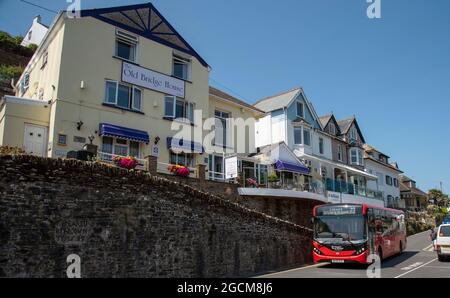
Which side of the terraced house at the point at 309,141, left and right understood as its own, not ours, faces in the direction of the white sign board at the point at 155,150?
right

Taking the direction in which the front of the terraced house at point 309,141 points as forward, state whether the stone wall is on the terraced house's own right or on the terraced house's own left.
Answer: on the terraced house's own right

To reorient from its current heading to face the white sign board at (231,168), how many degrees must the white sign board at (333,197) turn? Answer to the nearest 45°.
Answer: approximately 90° to its right

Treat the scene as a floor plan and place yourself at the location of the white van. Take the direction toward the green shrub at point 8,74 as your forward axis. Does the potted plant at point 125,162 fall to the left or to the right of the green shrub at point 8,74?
left

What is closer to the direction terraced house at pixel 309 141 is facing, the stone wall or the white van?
the white van

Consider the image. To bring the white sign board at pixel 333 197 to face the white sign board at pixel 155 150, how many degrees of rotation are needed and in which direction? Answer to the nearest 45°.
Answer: approximately 90° to its right

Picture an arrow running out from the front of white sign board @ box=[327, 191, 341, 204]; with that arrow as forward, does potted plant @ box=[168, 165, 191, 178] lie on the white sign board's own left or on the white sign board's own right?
on the white sign board's own right

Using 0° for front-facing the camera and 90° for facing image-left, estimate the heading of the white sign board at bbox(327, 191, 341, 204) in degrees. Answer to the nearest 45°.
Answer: approximately 315°

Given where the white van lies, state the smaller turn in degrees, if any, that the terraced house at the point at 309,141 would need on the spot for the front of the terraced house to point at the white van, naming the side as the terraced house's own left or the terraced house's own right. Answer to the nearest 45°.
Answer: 0° — it already faces it

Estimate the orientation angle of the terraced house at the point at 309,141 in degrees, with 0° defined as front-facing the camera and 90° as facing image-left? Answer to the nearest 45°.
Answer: approximately 315°

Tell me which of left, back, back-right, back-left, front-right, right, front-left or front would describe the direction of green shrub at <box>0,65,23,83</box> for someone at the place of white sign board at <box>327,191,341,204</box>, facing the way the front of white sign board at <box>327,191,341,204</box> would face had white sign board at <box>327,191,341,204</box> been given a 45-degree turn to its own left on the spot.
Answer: back
